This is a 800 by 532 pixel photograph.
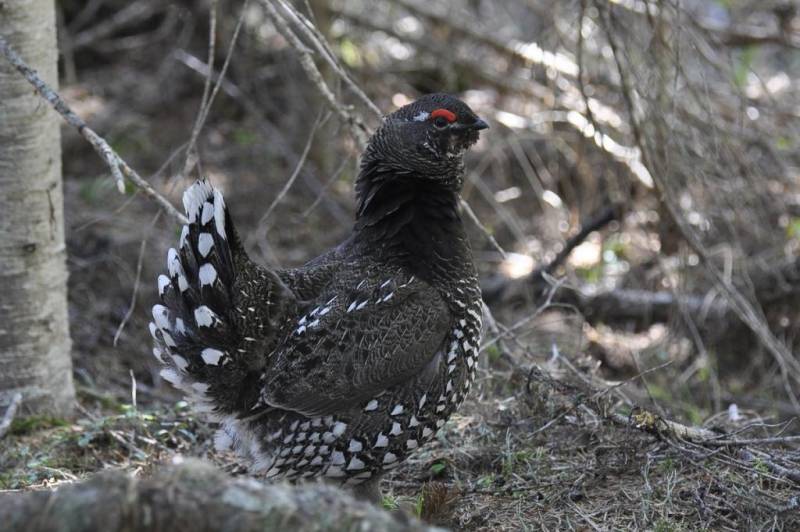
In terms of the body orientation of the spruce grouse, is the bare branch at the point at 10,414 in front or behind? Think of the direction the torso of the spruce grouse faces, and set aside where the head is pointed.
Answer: behind

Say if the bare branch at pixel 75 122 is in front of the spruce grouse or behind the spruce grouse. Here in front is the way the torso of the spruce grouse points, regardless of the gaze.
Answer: behind

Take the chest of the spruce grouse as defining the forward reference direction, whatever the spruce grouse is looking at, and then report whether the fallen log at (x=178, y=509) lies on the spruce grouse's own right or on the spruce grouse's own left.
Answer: on the spruce grouse's own right

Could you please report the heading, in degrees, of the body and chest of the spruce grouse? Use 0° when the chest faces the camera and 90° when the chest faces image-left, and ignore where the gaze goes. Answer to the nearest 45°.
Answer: approximately 270°

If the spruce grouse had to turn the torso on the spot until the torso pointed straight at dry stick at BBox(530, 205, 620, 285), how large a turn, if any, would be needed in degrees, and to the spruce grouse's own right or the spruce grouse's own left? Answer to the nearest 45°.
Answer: approximately 45° to the spruce grouse's own left

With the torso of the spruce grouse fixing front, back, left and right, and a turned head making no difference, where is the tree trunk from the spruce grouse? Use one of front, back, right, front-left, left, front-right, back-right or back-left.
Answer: back-left
